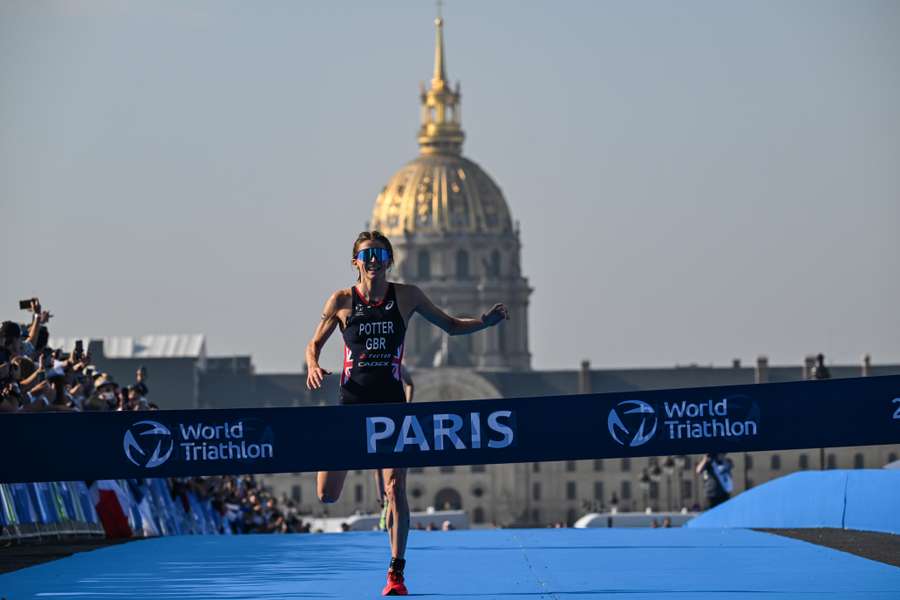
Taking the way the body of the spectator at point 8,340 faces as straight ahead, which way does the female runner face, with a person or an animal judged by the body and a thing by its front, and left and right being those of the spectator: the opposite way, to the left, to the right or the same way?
to the right

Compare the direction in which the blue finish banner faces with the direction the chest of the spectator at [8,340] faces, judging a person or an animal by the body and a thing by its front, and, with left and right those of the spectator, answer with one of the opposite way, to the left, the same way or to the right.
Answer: to the right

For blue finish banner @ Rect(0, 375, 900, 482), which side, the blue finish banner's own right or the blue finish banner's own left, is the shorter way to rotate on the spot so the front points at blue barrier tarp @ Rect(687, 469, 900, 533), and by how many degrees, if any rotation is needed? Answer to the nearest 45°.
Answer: approximately 135° to the blue finish banner's own left

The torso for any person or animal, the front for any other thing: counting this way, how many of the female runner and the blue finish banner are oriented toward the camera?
2

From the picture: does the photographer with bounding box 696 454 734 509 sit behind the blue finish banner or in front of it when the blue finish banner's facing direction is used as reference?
behind

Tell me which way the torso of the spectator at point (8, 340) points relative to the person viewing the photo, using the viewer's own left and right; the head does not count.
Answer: facing to the right of the viewer

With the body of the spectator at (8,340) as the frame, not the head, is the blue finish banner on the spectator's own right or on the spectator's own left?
on the spectator's own right

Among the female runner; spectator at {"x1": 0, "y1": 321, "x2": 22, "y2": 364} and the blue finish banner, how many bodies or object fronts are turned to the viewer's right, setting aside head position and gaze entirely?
1

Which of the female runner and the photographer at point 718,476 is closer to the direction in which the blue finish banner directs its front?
the female runner

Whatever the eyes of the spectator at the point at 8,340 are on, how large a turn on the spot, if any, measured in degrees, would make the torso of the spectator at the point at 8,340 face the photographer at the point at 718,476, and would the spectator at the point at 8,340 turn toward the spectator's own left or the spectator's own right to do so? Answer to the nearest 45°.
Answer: approximately 45° to the spectator's own left

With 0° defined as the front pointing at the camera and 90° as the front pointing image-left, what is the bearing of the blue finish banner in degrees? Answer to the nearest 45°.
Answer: approximately 0°

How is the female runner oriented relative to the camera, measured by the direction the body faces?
toward the camera
